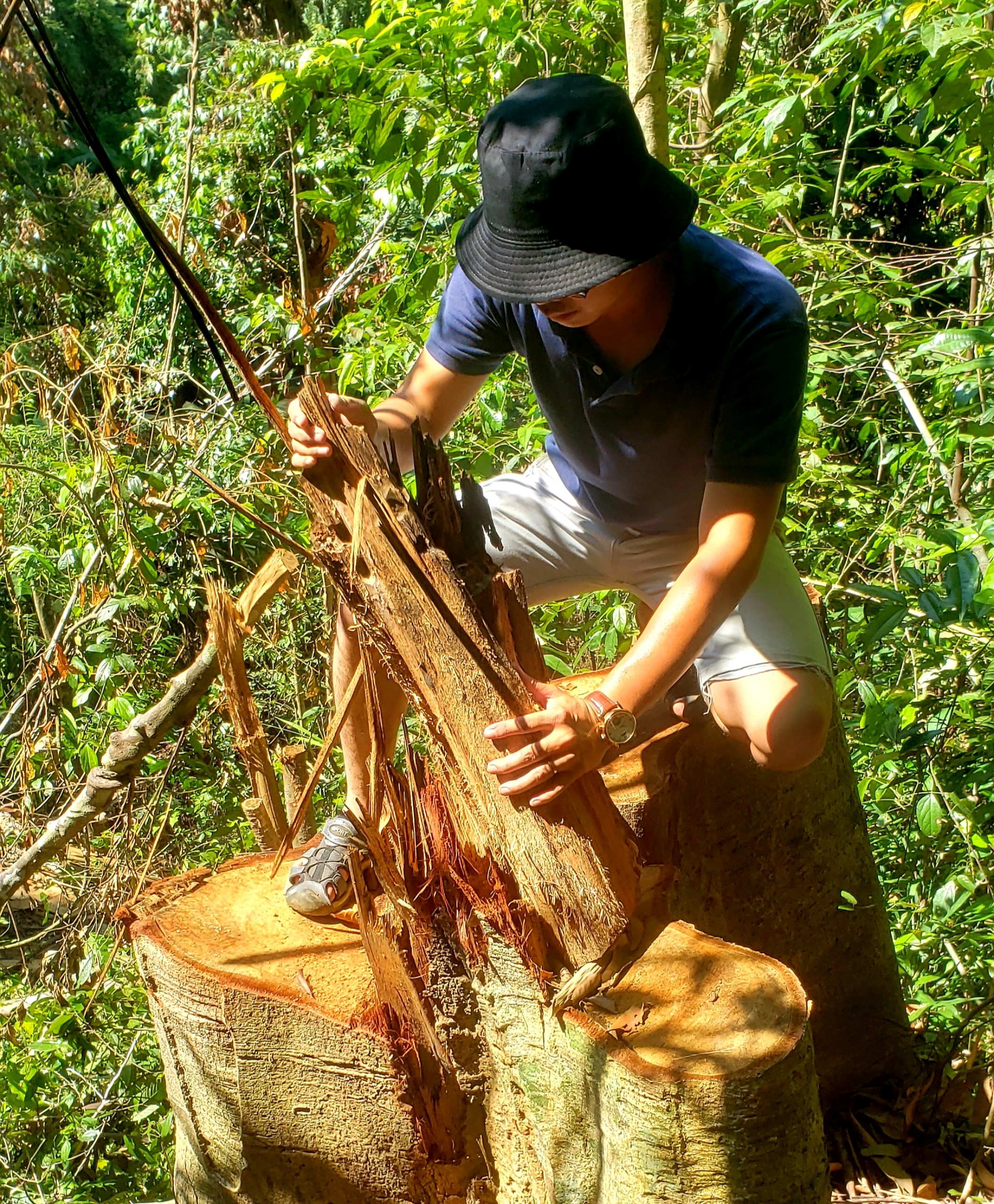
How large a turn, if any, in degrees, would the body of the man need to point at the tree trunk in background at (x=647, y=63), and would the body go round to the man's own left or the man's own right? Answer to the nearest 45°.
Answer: approximately 135° to the man's own right

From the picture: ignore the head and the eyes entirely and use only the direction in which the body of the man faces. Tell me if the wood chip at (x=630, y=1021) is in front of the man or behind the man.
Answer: in front

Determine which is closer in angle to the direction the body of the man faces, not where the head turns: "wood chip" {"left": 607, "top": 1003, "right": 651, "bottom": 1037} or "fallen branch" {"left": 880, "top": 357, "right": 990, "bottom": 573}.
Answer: the wood chip

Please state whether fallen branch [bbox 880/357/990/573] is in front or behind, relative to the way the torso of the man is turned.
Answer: behind

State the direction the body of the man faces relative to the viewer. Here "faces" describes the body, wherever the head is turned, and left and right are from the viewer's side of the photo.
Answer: facing the viewer and to the left of the viewer

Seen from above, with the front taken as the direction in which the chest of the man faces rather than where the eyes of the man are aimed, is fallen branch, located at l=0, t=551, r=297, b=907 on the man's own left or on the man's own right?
on the man's own right

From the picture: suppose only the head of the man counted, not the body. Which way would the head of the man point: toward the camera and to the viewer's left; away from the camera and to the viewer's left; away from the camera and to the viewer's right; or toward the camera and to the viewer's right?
toward the camera and to the viewer's left
